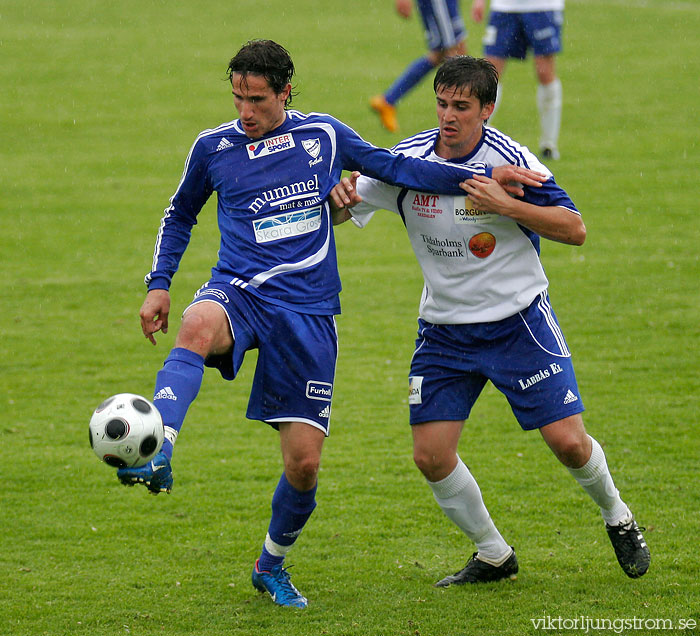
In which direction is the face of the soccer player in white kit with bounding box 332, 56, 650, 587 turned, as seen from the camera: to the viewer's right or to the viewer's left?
to the viewer's left

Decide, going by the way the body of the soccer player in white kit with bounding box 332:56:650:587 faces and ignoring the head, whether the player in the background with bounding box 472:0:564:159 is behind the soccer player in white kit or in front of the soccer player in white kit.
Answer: behind

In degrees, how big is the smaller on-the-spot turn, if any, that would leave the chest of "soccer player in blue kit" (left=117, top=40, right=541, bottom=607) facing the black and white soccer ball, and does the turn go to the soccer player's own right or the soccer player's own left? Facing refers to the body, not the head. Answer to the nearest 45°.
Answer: approximately 45° to the soccer player's own right

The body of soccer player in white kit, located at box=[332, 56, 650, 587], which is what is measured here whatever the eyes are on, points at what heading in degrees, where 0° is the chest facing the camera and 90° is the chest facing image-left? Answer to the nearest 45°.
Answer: approximately 45°

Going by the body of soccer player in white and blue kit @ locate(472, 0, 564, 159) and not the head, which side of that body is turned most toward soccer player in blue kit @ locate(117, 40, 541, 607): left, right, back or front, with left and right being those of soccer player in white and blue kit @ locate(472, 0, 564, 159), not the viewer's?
front

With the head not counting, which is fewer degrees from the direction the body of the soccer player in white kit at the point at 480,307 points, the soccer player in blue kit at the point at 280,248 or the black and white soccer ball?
the black and white soccer ball

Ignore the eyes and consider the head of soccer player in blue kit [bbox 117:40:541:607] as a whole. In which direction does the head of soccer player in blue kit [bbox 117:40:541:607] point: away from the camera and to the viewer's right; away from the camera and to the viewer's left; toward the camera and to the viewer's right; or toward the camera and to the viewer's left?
toward the camera and to the viewer's left

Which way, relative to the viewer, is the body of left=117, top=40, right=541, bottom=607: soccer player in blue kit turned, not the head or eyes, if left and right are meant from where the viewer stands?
facing the viewer

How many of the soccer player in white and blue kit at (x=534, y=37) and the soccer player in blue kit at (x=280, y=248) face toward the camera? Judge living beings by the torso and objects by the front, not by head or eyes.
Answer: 2
